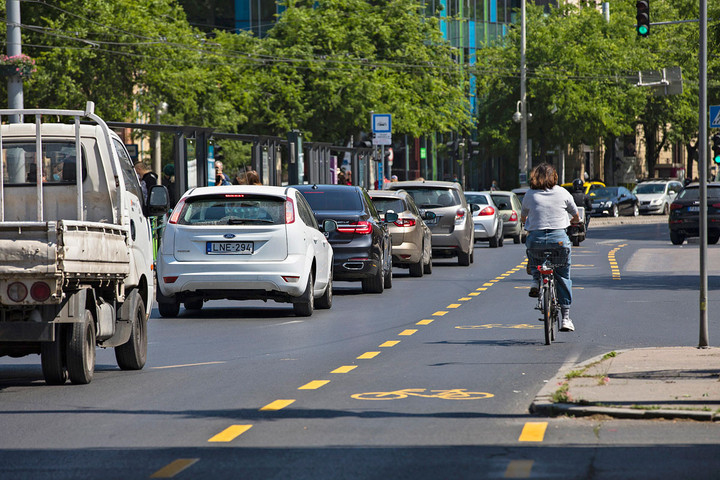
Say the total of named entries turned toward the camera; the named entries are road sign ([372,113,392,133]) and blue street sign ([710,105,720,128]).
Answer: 2

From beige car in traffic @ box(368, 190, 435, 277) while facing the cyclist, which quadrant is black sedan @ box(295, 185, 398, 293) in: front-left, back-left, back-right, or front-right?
front-right

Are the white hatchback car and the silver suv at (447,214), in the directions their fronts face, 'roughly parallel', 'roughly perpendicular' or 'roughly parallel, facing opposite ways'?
roughly parallel

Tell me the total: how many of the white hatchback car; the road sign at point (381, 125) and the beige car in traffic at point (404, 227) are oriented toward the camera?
1

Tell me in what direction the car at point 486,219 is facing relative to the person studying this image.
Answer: facing away from the viewer

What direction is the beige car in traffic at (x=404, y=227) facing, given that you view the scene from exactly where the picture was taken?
facing away from the viewer

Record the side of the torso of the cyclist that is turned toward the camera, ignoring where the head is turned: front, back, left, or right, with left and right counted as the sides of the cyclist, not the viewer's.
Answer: back

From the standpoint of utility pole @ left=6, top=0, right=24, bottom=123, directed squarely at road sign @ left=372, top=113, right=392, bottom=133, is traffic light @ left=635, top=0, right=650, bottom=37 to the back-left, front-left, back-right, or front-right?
front-right

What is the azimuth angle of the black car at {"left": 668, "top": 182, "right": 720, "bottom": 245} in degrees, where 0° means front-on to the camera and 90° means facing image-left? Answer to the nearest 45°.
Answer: approximately 180°

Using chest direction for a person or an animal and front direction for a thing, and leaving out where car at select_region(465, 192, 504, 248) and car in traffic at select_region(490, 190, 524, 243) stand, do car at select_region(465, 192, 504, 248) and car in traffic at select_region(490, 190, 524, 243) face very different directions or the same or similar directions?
same or similar directions

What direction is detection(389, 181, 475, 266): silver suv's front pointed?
away from the camera

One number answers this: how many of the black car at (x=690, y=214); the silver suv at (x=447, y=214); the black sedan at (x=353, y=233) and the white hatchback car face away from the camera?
4

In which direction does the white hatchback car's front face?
away from the camera

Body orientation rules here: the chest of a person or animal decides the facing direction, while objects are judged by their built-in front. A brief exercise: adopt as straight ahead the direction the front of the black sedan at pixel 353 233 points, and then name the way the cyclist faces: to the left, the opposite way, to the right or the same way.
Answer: the same way

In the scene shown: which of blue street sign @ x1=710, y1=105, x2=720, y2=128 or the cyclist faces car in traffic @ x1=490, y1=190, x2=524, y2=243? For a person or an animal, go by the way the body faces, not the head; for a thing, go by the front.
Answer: the cyclist

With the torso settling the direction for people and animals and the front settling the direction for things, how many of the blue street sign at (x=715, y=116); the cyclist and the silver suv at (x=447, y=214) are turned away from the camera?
2

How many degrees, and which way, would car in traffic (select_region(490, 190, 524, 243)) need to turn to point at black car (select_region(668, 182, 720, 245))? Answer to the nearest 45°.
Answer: approximately 135° to its right

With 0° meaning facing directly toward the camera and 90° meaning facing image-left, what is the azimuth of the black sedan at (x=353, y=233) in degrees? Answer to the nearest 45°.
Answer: approximately 180°

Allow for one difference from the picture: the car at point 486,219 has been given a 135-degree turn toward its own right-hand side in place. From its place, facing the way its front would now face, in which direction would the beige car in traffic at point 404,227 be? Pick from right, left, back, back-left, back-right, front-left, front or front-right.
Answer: front-right

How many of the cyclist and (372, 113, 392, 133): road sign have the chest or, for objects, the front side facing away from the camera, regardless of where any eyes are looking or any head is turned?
1

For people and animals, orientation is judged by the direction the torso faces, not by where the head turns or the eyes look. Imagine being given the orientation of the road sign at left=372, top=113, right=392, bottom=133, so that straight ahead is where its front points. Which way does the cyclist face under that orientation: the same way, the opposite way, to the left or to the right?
the opposite way

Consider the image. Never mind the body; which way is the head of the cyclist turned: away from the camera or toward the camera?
away from the camera

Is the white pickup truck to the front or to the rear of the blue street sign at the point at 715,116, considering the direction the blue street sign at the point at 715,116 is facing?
to the front
